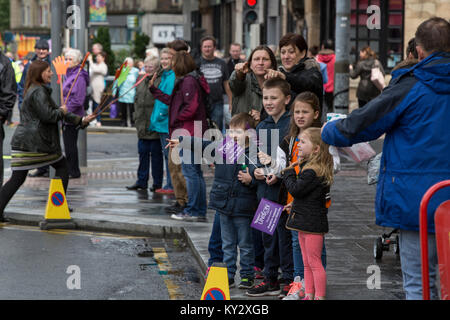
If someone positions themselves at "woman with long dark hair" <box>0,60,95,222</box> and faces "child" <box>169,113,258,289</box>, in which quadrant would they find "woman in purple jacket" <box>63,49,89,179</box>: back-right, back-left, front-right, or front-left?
back-left

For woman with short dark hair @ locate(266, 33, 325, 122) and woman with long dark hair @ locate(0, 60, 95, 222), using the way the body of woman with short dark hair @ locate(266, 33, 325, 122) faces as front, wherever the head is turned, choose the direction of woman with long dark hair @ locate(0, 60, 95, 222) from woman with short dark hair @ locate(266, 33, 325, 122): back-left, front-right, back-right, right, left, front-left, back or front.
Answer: right

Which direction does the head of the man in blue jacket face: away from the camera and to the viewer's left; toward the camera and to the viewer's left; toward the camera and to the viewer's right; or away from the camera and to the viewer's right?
away from the camera and to the viewer's left

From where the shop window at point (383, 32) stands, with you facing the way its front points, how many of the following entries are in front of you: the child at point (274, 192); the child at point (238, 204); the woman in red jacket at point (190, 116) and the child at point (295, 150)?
4

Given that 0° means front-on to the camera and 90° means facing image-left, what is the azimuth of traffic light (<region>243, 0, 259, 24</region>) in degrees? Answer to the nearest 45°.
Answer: approximately 0°

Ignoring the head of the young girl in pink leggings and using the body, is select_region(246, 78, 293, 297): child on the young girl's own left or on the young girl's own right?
on the young girl's own right

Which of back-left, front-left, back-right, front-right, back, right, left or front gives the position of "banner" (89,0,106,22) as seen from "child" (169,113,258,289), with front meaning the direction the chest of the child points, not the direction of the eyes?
back-right

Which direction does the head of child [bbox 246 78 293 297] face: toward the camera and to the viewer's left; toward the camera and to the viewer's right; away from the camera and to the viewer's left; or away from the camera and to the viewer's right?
toward the camera and to the viewer's left

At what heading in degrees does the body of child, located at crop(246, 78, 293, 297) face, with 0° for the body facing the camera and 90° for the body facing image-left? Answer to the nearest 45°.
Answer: approximately 45°

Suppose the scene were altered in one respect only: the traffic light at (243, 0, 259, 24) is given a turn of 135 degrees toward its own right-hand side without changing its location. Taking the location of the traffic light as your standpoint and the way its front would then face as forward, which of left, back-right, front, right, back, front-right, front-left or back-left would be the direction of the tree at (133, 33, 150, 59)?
front-right

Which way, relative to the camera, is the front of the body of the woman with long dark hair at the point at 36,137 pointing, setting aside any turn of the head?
to the viewer's right

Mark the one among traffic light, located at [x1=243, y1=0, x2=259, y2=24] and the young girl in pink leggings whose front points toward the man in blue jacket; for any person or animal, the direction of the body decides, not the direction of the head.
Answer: the traffic light

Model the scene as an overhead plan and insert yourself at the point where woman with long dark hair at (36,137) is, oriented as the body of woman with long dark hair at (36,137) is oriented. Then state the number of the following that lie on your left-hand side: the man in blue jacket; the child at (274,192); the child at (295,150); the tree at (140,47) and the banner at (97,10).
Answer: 2
